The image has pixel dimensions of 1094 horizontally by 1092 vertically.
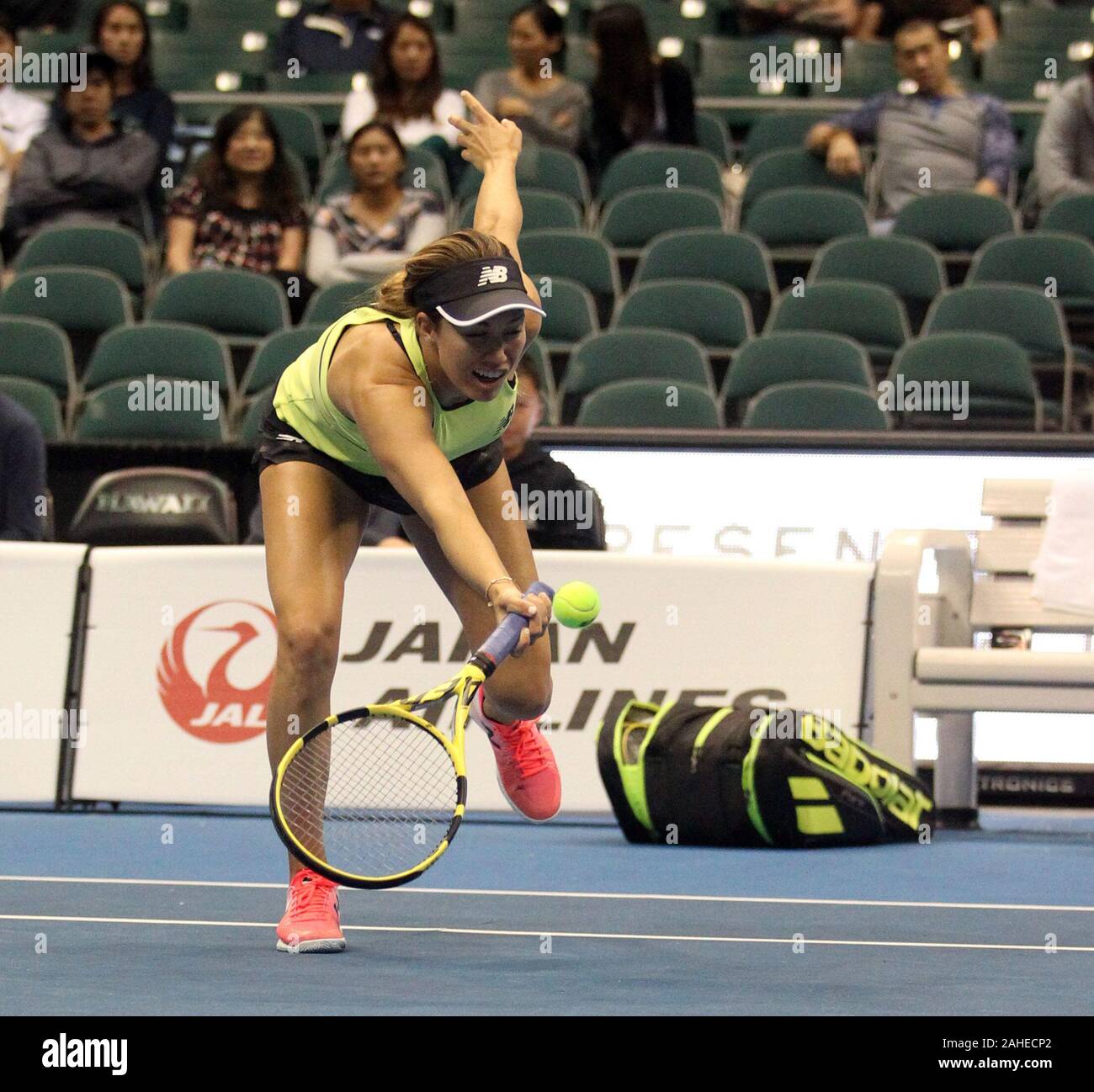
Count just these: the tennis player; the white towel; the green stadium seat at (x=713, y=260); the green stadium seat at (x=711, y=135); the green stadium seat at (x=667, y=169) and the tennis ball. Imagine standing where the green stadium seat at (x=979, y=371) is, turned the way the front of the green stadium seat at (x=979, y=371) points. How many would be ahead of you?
3

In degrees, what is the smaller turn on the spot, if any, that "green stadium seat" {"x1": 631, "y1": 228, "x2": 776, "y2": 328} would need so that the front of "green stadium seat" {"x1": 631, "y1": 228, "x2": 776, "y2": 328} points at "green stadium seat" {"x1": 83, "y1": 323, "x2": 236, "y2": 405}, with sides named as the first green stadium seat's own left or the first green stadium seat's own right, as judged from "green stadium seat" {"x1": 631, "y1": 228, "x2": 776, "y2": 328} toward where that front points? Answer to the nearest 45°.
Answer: approximately 90° to the first green stadium seat's own right

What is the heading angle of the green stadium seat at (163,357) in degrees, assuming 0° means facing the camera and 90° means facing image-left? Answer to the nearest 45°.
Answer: approximately 0°

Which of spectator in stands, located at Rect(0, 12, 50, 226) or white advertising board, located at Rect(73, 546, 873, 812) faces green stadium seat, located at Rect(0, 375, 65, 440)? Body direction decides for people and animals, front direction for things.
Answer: the spectator in stands

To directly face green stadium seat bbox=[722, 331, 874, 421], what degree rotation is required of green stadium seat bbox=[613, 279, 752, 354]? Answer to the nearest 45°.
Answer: approximately 45° to its left

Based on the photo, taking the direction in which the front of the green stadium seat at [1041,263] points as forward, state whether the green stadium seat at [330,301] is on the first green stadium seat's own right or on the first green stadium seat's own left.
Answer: on the first green stadium seat's own right

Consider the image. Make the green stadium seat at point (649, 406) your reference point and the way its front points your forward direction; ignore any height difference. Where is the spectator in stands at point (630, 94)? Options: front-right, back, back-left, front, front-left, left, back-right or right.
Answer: back

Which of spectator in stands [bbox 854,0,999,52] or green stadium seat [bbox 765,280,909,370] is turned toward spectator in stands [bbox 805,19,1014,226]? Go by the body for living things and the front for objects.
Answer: spectator in stands [bbox 854,0,999,52]

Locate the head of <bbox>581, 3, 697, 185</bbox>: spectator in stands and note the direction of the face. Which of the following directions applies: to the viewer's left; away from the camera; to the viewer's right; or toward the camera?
away from the camera

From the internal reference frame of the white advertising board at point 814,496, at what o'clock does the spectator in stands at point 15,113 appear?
The spectator in stands is roughly at 4 o'clock from the white advertising board.

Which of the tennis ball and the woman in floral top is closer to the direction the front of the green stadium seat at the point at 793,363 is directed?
the tennis ball

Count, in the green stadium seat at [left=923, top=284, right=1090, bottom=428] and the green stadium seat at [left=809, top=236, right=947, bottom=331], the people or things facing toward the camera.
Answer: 2
